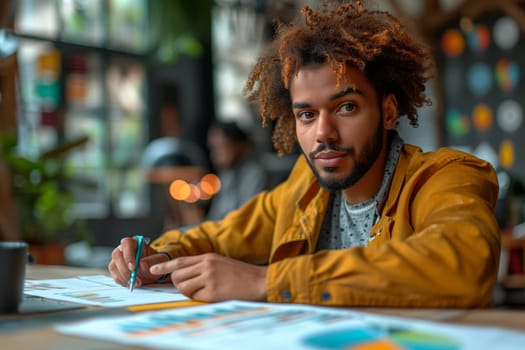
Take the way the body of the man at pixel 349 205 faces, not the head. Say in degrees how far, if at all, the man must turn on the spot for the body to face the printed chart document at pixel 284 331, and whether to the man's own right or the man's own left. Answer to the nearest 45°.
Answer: approximately 45° to the man's own left

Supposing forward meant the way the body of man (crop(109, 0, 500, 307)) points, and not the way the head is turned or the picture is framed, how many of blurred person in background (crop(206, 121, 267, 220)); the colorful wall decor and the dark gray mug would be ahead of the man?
1

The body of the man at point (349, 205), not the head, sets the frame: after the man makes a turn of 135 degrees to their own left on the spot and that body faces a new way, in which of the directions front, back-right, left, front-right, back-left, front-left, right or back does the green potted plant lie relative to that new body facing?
back-left

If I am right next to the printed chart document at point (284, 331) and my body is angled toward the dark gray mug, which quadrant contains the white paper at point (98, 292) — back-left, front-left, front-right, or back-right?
front-right

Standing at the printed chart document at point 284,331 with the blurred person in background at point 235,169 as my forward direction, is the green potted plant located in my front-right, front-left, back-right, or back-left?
front-left

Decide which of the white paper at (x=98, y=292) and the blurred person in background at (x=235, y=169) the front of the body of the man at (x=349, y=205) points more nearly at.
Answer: the white paper

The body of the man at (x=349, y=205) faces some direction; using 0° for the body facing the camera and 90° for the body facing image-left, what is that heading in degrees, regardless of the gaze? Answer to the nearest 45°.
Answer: approximately 45°

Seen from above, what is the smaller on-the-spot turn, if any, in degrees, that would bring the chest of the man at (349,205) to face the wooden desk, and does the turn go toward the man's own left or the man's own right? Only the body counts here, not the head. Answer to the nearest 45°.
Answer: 0° — they already face it

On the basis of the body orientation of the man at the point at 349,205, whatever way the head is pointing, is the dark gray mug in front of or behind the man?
in front

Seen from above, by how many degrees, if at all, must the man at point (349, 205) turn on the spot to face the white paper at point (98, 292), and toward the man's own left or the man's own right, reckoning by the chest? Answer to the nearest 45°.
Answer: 0° — they already face it

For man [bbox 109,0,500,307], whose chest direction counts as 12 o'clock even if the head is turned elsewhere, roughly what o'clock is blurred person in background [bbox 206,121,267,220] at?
The blurred person in background is roughly at 4 o'clock from the man.
